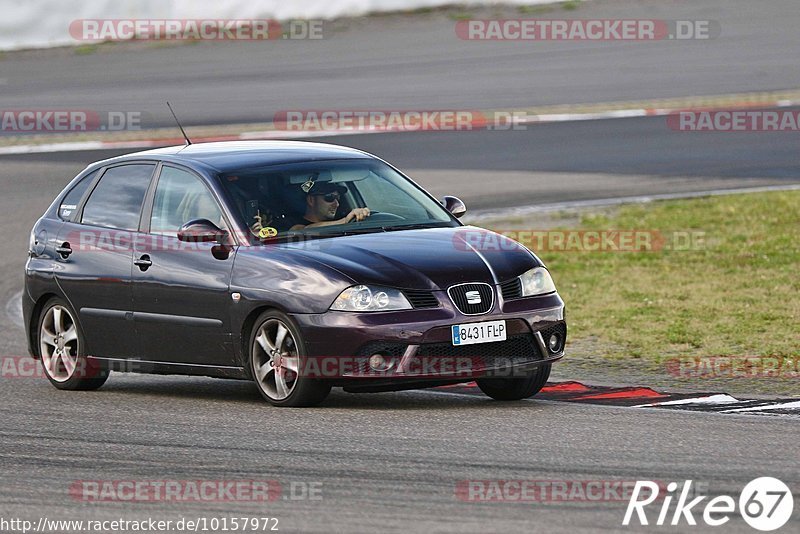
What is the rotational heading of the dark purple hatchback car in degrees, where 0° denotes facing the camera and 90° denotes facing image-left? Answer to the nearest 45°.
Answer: approximately 315°
